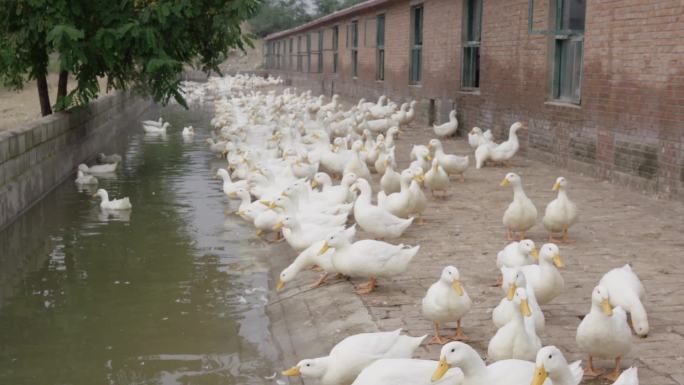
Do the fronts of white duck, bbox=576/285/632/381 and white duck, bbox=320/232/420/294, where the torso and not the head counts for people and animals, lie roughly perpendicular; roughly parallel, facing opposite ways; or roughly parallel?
roughly perpendicular

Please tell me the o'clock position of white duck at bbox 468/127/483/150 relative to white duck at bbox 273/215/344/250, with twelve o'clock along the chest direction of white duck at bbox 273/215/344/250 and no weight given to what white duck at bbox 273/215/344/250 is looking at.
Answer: white duck at bbox 468/127/483/150 is roughly at 4 o'clock from white duck at bbox 273/215/344/250.

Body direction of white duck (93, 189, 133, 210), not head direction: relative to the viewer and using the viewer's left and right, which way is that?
facing to the left of the viewer

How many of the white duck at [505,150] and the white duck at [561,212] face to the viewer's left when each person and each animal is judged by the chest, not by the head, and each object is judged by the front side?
0

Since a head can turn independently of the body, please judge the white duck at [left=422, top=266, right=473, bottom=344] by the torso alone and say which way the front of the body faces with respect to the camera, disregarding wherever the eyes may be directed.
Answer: toward the camera

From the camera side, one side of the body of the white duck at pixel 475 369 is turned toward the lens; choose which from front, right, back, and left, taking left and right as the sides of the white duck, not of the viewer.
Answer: left

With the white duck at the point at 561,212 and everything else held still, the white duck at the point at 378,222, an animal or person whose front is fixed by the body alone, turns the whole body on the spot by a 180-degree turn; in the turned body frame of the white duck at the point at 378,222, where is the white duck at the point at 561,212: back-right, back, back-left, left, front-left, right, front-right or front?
front

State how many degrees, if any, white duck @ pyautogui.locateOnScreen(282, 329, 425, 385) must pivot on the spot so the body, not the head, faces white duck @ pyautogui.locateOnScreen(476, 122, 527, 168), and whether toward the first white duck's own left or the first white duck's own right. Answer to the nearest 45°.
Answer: approximately 90° to the first white duck's own right

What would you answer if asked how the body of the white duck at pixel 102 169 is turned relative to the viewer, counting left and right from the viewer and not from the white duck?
facing to the left of the viewer
